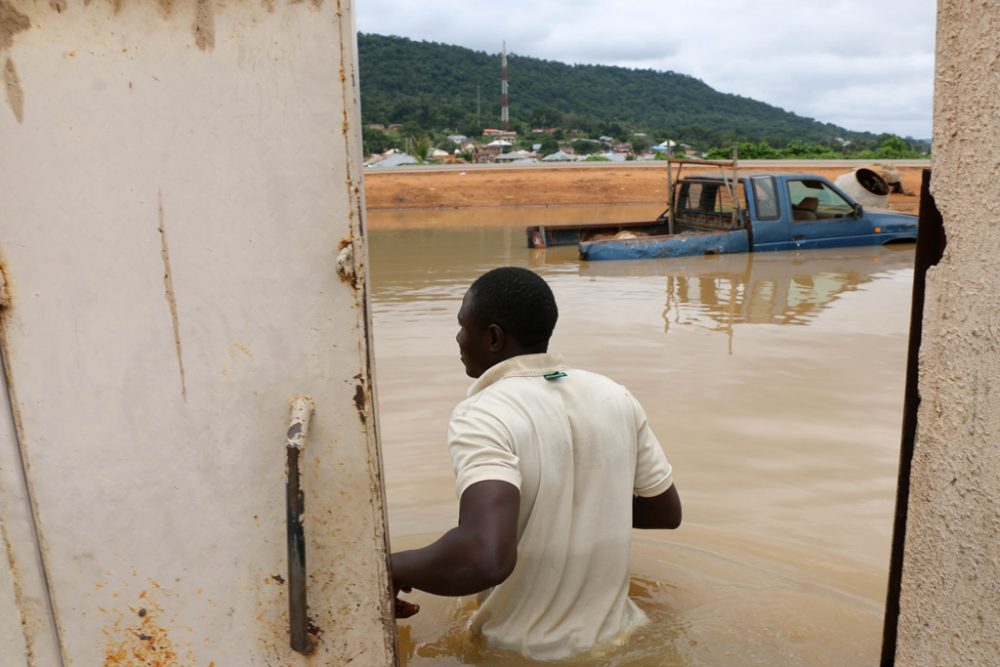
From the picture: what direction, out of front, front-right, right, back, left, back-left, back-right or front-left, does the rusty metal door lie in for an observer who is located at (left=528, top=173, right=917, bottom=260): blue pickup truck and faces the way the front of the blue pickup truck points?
back-right

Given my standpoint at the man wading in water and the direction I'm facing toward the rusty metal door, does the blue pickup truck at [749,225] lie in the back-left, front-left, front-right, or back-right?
back-right

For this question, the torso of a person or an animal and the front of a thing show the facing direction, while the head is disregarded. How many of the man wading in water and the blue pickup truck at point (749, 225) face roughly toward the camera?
0

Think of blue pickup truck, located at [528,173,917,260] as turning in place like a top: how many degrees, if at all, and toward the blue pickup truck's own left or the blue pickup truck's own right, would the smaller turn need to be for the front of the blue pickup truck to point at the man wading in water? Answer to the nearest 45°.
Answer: approximately 135° to the blue pickup truck's own right

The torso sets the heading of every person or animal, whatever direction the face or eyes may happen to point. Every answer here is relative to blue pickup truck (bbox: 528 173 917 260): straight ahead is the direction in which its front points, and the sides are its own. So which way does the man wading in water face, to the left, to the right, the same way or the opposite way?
to the left

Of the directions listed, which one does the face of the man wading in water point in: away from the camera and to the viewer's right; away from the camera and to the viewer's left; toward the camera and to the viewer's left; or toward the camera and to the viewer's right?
away from the camera and to the viewer's left

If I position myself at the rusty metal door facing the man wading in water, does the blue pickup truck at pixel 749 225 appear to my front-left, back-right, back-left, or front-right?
front-left

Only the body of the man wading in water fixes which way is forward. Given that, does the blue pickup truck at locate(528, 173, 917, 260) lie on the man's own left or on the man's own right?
on the man's own right

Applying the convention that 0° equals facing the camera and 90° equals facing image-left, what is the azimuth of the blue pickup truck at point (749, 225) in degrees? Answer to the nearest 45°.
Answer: approximately 225°

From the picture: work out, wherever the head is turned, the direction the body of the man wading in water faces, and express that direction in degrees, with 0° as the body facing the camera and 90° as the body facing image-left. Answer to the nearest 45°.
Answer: approximately 135°

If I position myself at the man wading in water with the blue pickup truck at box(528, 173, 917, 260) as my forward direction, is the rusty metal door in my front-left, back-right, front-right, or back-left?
back-left
